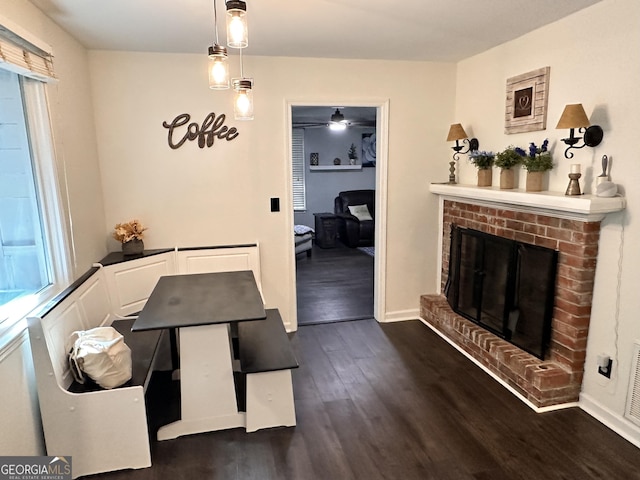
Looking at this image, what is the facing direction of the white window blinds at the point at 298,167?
toward the camera

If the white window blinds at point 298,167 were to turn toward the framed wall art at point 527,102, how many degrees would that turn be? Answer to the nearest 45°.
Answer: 0° — it already faces it

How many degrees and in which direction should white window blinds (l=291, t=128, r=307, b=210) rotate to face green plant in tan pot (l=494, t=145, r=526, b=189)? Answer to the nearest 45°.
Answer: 0° — it already faces it

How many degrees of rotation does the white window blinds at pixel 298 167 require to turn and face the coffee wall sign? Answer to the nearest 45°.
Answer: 0° — it already faces it

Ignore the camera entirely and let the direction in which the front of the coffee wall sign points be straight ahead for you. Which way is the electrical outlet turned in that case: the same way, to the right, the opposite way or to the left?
to the right

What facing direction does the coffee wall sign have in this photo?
toward the camera

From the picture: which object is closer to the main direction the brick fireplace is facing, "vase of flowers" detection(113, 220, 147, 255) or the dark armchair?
the vase of flowers

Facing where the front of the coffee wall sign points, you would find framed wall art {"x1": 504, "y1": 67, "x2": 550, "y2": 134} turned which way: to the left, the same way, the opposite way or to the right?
to the right

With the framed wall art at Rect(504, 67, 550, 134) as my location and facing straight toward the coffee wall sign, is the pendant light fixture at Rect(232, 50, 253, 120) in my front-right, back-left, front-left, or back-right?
front-left

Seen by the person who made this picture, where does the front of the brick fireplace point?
facing the viewer and to the left of the viewer

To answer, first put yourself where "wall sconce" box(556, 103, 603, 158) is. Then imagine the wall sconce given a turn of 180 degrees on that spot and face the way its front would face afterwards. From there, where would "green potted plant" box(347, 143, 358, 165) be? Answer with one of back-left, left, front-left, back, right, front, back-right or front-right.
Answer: left

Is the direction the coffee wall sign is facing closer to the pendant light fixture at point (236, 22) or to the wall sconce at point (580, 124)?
the pendant light fixture

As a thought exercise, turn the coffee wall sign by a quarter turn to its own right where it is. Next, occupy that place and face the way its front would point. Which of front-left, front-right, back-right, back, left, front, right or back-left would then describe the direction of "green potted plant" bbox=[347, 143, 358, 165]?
back-right

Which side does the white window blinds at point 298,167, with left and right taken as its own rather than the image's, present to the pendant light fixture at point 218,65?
front
